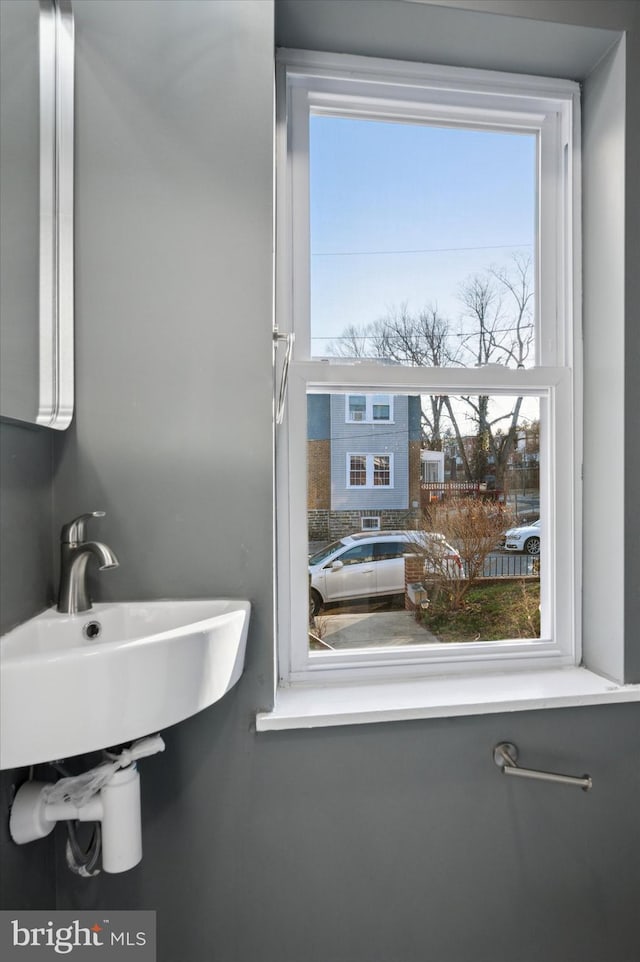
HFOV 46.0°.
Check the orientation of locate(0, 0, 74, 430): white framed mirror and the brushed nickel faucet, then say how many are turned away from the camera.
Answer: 0

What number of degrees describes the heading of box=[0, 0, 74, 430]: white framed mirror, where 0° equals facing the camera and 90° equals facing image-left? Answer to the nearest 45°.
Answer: approximately 315°

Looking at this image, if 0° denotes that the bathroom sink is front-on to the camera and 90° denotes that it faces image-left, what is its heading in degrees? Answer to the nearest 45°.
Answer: approximately 315°

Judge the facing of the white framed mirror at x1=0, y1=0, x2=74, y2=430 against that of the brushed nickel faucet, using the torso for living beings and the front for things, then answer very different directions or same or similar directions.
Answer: same or similar directions

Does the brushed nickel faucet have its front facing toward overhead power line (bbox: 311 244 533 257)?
no

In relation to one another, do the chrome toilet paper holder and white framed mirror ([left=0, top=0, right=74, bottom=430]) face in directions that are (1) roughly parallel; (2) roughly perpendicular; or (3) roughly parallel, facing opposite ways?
roughly perpendicular

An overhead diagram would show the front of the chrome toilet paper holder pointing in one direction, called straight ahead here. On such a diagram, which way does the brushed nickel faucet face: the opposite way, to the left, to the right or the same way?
to the left

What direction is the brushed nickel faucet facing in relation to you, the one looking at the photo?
facing the viewer and to the right of the viewer

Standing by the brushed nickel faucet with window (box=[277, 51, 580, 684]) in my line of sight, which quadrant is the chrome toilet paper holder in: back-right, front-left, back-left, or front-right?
front-right

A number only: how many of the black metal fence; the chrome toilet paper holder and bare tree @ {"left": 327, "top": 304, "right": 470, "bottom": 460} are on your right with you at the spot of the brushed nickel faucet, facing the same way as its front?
0

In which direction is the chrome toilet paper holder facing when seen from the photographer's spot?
facing the viewer

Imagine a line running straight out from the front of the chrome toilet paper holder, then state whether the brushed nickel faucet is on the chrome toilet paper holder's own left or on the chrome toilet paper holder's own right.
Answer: on the chrome toilet paper holder's own right
